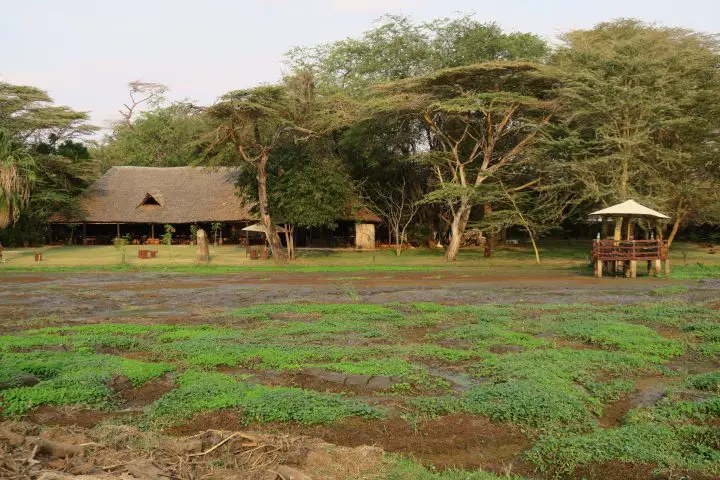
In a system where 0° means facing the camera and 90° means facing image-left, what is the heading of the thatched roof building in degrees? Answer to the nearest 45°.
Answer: approximately 0°

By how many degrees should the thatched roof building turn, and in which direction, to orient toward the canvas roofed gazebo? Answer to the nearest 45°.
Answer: approximately 45° to its left

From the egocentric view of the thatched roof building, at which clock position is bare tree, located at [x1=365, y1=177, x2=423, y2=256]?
The bare tree is roughly at 10 o'clock from the thatched roof building.

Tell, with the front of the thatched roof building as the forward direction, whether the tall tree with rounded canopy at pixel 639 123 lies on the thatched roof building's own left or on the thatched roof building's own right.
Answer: on the thatched roof building's own left
